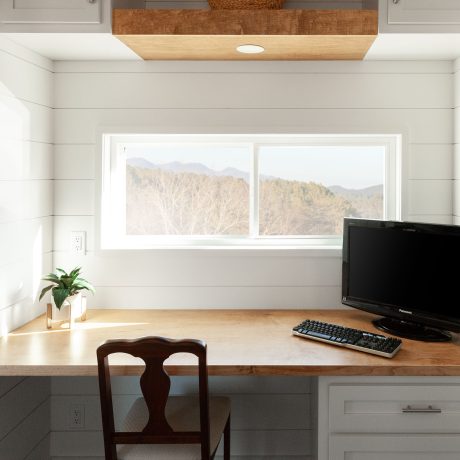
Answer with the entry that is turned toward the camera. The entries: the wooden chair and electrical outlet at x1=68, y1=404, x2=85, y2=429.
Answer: the electrical outlet

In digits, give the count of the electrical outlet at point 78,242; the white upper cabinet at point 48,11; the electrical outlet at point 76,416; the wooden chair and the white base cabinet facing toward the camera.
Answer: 4

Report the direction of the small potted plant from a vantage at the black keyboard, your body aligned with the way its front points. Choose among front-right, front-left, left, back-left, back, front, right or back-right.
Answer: front-right

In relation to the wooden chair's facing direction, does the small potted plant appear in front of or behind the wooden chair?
in front

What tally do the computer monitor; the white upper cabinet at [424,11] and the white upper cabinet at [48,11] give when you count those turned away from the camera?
0

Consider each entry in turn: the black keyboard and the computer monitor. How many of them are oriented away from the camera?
0

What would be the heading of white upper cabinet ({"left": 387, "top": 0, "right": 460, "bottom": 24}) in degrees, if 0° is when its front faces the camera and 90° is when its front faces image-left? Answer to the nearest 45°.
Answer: approximately 0°

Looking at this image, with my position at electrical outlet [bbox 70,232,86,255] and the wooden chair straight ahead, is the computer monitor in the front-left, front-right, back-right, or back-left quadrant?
front-left

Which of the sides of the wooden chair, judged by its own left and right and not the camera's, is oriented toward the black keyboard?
right

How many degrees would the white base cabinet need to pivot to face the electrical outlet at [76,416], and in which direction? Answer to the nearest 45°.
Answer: approximately 90° to its right

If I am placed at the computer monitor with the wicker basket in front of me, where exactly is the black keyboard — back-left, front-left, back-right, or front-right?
front-left

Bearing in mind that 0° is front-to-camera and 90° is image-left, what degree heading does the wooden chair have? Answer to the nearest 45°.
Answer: approximately 180°
